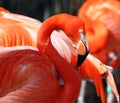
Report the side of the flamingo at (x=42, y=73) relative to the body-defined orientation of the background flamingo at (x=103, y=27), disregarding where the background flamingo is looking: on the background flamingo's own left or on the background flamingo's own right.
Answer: on the background flamingo's own left

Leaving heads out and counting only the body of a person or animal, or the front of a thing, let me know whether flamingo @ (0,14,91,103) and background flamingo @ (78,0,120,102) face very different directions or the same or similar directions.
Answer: very different directions

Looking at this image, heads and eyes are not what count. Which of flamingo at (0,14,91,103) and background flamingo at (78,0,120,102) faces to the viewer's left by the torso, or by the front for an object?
the background flamingo

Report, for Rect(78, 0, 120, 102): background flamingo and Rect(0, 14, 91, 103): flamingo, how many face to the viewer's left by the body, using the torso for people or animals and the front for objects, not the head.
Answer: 1

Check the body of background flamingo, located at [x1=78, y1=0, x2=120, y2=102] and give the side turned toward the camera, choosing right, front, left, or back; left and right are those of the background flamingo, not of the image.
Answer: left

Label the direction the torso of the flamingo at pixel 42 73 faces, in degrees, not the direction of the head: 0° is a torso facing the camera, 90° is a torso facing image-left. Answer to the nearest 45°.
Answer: approximately 270°
